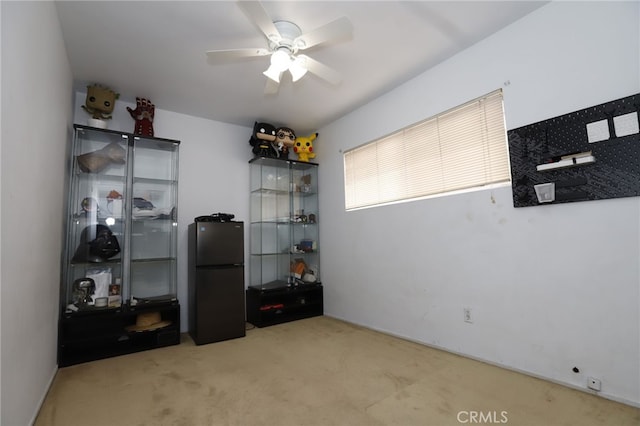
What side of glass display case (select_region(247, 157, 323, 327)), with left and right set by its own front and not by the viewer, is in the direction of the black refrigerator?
right

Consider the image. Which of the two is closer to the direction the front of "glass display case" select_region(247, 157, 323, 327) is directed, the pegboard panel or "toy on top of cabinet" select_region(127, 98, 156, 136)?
the pegboard panel

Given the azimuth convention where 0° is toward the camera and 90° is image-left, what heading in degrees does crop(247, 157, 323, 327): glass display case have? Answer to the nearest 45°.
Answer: approximately 315°

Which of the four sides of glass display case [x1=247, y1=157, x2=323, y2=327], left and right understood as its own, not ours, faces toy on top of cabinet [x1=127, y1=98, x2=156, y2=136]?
right

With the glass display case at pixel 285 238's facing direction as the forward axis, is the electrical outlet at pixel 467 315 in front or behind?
in front

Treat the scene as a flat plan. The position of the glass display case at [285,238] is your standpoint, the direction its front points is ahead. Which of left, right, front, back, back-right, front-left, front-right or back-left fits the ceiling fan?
front-right

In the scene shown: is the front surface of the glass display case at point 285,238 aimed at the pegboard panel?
yes

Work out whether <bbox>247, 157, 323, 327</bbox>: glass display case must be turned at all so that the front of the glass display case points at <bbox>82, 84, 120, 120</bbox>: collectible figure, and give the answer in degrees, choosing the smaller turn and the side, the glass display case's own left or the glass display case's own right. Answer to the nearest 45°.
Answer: approximately 90° to the glass display case's own right
